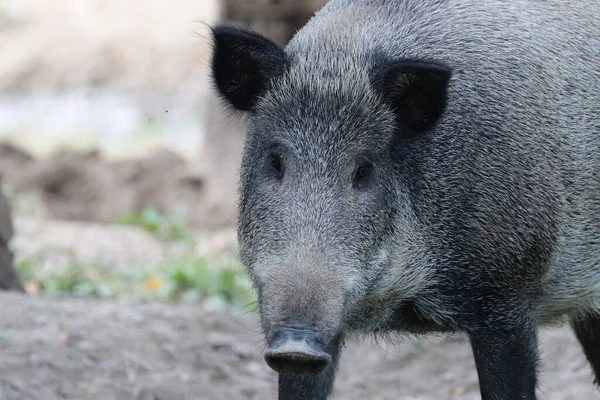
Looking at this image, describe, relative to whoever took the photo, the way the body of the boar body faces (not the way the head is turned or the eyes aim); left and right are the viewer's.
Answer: facing the viewer and to the left of the viewer
